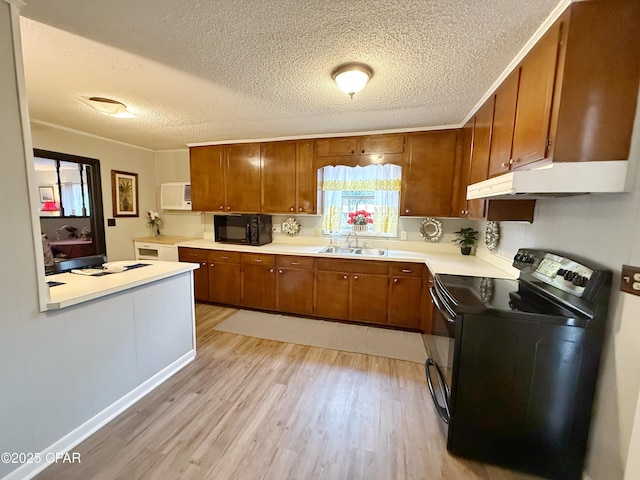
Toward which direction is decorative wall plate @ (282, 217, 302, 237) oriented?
toward the camera

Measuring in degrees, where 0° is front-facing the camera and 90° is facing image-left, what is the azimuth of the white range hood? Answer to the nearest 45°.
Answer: approximately 90°

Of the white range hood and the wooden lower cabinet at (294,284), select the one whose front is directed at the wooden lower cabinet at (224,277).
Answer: the white range hood

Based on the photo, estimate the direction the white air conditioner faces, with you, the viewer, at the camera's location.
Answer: facing the viewer

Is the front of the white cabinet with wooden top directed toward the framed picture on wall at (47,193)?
no

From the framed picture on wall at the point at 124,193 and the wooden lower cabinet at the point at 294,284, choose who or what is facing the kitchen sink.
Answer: the framed picture on wall

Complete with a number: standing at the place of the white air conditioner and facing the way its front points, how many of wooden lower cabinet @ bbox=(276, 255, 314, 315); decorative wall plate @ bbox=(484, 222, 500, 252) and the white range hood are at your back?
0

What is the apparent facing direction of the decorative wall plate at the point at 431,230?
toward the camera

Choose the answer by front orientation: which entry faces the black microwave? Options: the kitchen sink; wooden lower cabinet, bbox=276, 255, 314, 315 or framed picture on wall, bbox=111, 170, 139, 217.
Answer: the framed picture on wall

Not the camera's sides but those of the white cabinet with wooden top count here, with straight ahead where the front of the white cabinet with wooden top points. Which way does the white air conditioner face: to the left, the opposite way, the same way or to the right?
the same way

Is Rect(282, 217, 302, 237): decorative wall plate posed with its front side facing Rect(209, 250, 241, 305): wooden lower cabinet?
no

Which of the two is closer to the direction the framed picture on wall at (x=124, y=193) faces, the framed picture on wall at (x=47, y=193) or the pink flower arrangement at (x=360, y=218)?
the pink flower arrangement
